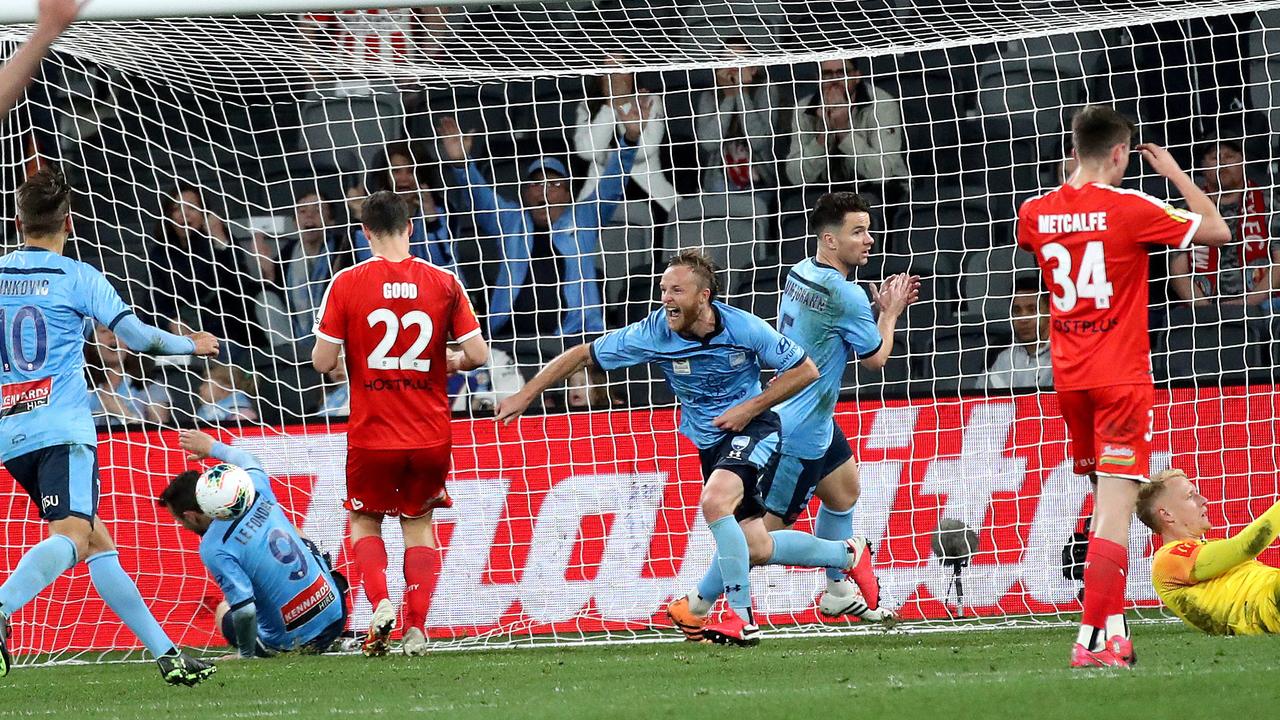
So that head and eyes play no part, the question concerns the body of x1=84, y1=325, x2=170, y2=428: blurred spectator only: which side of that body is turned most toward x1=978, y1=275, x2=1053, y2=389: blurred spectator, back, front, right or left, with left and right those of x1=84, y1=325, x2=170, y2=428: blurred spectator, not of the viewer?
left

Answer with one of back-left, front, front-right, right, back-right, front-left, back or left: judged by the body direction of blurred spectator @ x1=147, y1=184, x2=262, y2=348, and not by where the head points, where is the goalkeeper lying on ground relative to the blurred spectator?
front-left

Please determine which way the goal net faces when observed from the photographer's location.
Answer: facing the viewer

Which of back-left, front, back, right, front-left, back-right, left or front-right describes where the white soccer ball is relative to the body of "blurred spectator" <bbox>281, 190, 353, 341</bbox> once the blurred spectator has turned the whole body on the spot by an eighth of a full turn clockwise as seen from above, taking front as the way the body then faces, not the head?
front-left

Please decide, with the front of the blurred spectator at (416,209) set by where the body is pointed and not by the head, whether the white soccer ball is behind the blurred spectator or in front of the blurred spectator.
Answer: in front

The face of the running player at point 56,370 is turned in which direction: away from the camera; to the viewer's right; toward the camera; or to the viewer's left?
away from the camera

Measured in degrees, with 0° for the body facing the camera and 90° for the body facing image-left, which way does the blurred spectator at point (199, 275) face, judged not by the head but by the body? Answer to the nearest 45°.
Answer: approximately 0°

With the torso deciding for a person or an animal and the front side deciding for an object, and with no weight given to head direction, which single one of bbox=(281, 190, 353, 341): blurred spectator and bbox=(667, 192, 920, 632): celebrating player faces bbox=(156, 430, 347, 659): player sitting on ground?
the blurred spectator

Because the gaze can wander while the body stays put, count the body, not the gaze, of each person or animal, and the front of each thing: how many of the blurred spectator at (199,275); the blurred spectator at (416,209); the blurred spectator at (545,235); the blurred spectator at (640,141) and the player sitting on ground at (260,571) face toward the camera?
4

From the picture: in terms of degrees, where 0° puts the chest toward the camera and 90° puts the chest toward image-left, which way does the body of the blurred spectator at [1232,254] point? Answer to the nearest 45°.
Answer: approximately 0°

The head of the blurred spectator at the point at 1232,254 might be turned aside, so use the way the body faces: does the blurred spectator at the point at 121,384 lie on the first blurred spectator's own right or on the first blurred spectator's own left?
on the first blurred spectator's own right

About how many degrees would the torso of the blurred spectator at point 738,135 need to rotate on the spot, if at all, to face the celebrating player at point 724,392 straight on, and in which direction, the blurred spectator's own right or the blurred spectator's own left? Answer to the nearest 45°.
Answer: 0° — they already face them

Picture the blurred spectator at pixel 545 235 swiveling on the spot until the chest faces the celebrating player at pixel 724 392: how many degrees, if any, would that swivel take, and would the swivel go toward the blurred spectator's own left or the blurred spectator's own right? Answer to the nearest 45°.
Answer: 0° — they already face them

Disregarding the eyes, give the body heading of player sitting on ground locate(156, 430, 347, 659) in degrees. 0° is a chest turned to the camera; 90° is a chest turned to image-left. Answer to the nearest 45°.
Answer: approximately 135°
